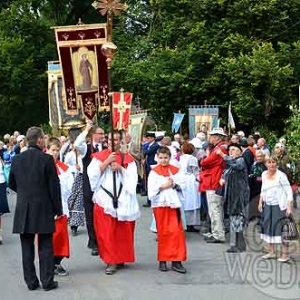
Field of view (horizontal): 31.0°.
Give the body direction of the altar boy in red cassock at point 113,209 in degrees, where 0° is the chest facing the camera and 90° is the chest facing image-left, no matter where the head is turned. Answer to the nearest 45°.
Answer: approximately 0°

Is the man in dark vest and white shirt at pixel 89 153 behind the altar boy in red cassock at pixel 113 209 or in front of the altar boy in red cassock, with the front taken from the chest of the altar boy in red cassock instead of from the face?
behind

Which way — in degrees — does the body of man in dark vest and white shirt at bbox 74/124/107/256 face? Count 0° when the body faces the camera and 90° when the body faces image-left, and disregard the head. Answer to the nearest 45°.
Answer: approximately 315°

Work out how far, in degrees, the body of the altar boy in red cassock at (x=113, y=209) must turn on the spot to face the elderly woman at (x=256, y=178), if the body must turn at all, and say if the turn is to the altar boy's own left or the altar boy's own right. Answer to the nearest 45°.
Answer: approximately 135° to the altar boy's own left

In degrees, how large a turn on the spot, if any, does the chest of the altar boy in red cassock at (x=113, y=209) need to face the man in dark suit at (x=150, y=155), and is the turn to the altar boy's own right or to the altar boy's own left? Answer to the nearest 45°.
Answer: approximately 180°

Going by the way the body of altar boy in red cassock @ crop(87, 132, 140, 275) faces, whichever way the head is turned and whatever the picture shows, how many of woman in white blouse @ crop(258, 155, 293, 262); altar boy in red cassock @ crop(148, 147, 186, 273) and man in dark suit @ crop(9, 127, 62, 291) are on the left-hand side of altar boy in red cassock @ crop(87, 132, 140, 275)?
2

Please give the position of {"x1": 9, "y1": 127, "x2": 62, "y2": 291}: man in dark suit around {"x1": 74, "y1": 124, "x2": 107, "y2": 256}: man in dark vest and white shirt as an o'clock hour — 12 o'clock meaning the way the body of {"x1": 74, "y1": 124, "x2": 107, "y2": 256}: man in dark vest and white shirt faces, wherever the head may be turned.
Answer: {"x1": 9, "y1": 127, "x2": 62, "y2": 291}: man in dark suit is roughly at 2 o'clock from {"x1": 74, "y1": 124, "x2": 107, "y2": 256}: man in dark vest and white shirt.

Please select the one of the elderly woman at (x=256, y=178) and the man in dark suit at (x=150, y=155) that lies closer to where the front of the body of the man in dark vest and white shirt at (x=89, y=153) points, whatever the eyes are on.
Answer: the elderly woman

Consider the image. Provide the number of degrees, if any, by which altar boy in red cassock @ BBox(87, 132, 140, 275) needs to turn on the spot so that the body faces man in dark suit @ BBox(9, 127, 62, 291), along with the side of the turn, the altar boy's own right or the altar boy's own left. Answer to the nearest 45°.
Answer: approximately 45° to the altar boy's own right

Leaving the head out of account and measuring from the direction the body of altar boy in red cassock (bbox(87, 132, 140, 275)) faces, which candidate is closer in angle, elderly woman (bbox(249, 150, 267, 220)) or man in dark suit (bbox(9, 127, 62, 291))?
the man in dark suit

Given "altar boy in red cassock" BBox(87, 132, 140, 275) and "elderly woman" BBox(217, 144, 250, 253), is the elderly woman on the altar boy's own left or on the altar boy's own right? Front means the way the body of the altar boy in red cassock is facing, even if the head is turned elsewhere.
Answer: on the altar boy's own left

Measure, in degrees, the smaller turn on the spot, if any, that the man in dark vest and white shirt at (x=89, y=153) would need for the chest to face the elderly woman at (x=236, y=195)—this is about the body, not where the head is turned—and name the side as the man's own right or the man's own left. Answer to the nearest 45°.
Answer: approximately 45° to the man's own left
